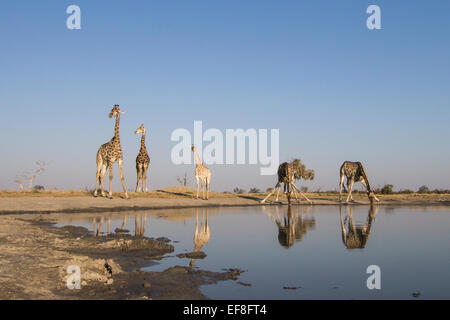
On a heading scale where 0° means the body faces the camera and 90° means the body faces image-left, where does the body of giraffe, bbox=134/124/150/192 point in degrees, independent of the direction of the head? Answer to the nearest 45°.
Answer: approximately 0°

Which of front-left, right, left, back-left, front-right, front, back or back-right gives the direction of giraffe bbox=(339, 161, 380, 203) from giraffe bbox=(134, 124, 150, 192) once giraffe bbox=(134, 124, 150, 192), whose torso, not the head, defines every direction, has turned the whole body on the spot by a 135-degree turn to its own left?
front-right

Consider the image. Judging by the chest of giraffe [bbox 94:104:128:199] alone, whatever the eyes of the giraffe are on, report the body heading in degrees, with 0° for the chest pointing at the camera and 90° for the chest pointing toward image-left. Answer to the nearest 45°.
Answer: approximately 315°

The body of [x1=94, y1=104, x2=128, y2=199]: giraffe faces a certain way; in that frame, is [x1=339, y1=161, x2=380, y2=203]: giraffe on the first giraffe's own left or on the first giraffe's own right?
on the first giraffe's own left

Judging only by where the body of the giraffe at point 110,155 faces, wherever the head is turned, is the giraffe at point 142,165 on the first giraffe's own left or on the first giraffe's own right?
on the first giraffe's own left

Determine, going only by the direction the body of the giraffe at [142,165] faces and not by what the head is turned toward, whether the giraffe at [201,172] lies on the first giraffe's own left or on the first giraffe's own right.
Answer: on the first giraffe's own left
